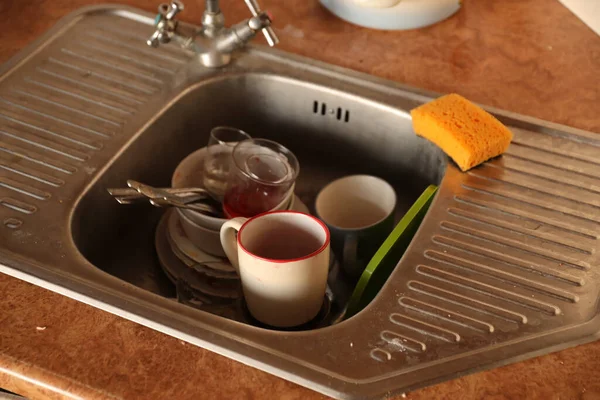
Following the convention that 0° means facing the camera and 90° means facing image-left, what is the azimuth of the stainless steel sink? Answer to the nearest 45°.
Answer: approximately 45°
